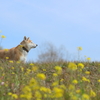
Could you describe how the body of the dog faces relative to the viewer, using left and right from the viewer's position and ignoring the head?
facing to the right of the viewer
